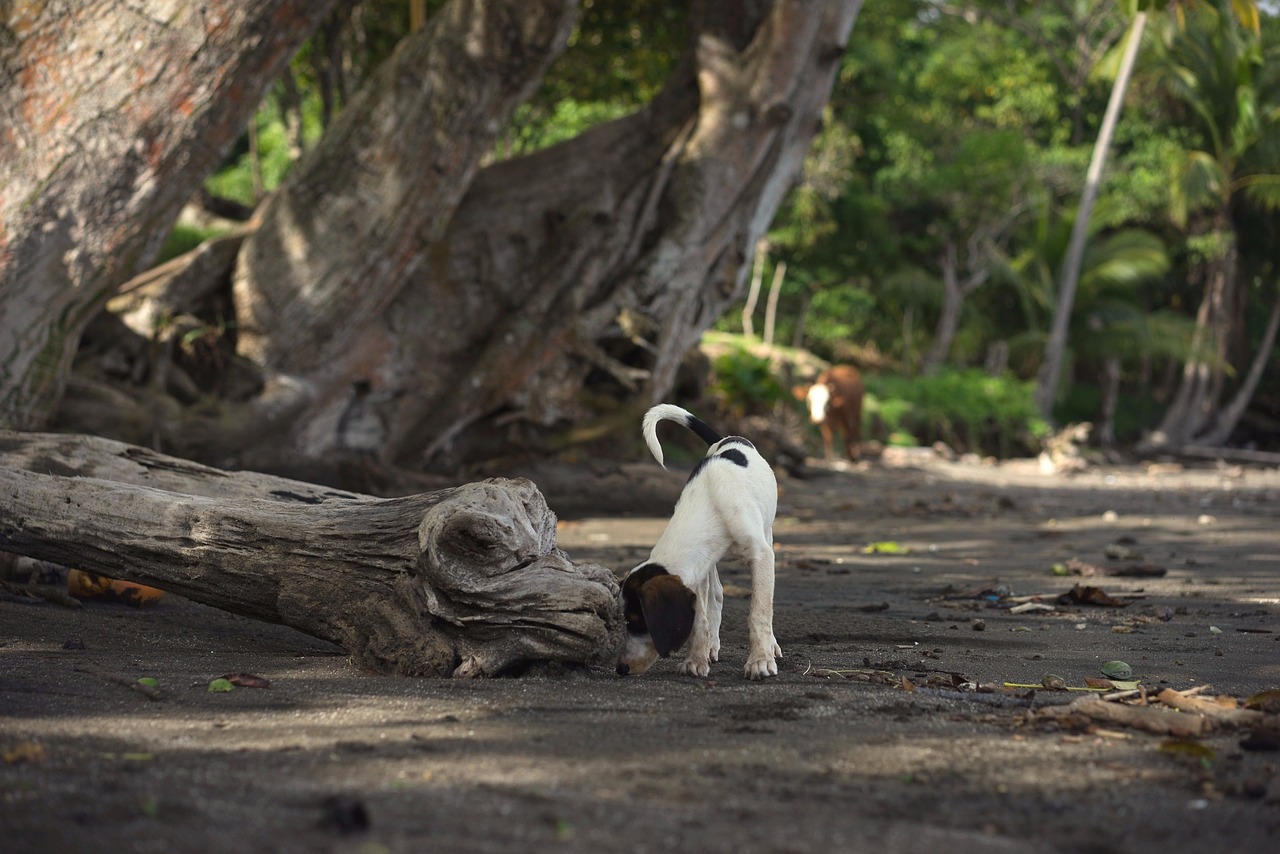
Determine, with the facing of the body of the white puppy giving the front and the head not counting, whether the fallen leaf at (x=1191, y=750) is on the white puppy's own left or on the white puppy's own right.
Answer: on the white puppy's own left

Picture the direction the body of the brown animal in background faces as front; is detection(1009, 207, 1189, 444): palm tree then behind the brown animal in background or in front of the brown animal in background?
behind

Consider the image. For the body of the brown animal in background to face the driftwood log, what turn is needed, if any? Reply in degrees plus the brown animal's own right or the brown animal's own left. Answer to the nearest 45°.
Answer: approximately 45° to the brown animal's own left

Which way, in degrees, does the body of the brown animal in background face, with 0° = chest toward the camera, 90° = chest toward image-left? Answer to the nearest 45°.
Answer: approximately 45°

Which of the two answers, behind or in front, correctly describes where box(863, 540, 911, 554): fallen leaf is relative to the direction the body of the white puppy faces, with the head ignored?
behind

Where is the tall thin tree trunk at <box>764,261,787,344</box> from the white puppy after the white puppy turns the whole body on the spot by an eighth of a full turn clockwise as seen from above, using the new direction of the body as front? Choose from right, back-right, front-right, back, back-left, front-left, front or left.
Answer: right

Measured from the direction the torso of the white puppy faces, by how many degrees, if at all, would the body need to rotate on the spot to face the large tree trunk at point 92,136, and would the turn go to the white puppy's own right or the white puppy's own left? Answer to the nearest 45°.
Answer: approximately 90° to the white puppy's own right

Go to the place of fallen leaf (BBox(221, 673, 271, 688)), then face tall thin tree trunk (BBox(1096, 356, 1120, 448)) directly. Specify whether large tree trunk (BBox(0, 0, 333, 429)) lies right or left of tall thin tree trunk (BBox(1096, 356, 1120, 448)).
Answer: left
